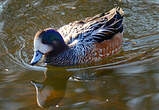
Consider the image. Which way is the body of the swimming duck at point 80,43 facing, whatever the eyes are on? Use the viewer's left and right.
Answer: facing the viewer and to the left of the viewer
